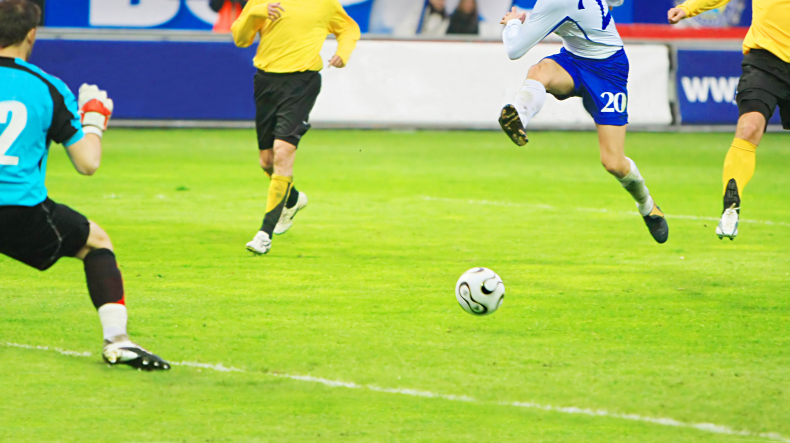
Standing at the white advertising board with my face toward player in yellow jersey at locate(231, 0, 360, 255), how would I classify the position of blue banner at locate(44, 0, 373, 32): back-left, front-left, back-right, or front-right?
back-right

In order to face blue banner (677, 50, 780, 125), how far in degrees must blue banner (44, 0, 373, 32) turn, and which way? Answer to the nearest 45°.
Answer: approximately 45° to its left

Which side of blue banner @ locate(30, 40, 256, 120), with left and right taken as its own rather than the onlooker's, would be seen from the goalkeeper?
front

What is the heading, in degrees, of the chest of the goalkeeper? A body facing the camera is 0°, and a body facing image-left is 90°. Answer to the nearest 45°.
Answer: approximately 225°

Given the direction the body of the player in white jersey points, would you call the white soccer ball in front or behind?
in front

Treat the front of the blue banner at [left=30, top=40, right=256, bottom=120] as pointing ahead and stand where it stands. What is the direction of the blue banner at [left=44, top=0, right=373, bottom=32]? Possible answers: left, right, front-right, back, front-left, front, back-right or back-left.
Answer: back

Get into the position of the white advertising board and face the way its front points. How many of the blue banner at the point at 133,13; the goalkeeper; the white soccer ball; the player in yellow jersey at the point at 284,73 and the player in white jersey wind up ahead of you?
4

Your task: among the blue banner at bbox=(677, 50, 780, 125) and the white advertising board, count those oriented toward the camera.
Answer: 2

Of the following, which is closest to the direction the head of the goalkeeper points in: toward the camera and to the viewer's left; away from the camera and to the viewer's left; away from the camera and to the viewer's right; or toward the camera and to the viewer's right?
away from the camera and to the viewer's right
